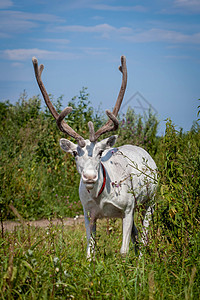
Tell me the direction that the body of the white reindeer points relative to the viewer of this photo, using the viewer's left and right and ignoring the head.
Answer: facing the viewer and to the left of the viewer
